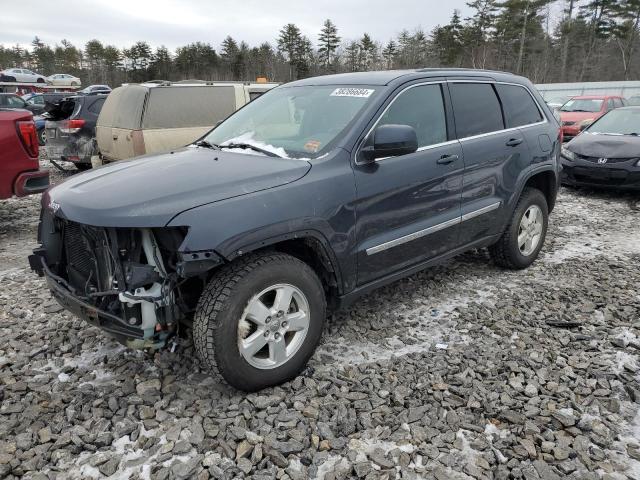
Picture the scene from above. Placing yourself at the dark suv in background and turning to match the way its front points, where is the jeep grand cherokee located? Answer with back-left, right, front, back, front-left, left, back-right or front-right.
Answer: back-right

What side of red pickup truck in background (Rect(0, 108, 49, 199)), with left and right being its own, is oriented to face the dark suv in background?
right

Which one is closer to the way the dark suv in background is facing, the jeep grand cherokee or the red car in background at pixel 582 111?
the red car in background

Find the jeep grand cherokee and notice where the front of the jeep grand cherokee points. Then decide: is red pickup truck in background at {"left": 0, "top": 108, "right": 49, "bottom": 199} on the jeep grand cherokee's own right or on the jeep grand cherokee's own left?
on the jeep grand cherokee's own right

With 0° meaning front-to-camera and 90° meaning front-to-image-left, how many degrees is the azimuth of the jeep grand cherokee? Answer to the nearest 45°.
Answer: approximately 45°

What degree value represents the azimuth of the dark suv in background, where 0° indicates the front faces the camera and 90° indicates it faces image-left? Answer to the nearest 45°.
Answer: approximately 225°
